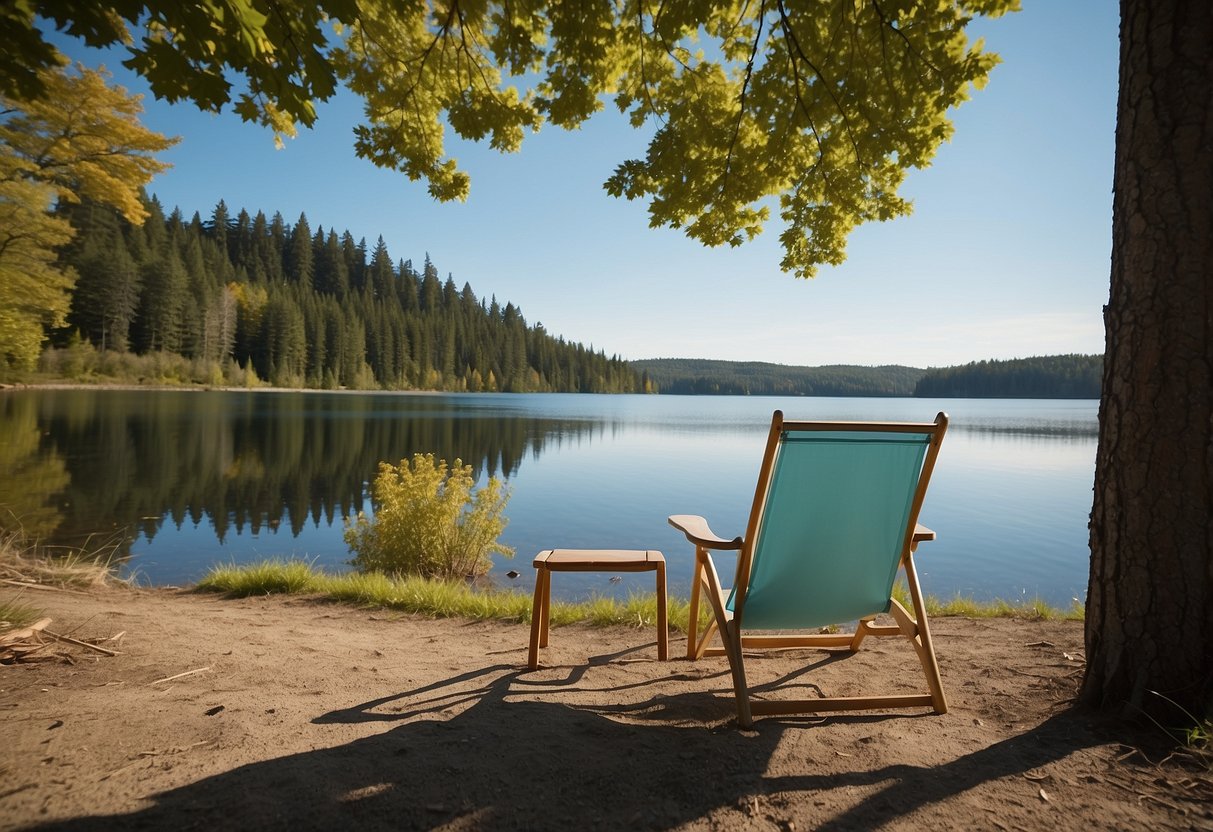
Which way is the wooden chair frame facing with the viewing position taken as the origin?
facing away from the viewer and to the left of the viewer

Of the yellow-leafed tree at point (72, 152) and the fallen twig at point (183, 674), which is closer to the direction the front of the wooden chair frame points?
the yellow-leafed tree

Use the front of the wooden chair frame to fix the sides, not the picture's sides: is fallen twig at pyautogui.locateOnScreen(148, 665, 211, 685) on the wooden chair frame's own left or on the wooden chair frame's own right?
on the wooden chair frame's own left

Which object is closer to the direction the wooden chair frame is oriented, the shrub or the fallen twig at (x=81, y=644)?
the shrub

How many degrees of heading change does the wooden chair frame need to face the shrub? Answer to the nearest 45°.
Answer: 0° — it already faces it

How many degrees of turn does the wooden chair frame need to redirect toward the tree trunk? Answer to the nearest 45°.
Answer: approximately 135° to its right
